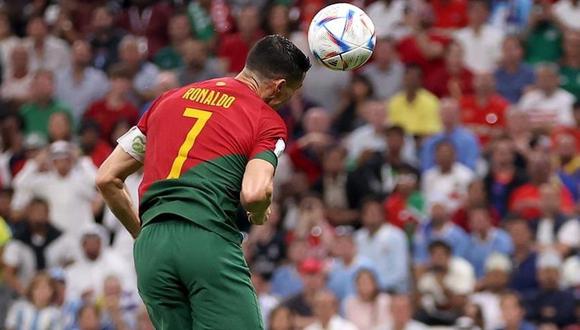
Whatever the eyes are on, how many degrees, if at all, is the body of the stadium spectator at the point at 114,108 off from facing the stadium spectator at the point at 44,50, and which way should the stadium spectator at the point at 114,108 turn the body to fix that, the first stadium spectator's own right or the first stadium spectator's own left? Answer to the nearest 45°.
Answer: approximately 135° to the first stadium spectator's own right

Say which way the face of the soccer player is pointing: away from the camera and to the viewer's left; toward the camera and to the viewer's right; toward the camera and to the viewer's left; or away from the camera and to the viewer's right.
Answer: away from the camera and to the viewer's right

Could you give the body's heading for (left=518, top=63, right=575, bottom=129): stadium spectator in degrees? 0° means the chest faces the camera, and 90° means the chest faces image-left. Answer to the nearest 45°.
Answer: approximately 0°

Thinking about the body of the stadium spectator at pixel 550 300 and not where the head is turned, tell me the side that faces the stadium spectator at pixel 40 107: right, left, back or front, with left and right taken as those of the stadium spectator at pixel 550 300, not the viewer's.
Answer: right

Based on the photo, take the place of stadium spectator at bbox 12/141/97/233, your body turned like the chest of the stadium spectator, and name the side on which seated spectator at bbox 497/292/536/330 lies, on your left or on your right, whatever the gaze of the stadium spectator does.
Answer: on your left

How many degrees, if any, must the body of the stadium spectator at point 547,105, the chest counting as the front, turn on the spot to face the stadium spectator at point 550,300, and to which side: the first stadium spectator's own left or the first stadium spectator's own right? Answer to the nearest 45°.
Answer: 0° — they already face them

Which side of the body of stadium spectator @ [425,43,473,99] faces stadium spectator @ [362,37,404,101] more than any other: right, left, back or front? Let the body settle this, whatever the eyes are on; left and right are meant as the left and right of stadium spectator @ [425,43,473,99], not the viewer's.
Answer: right
